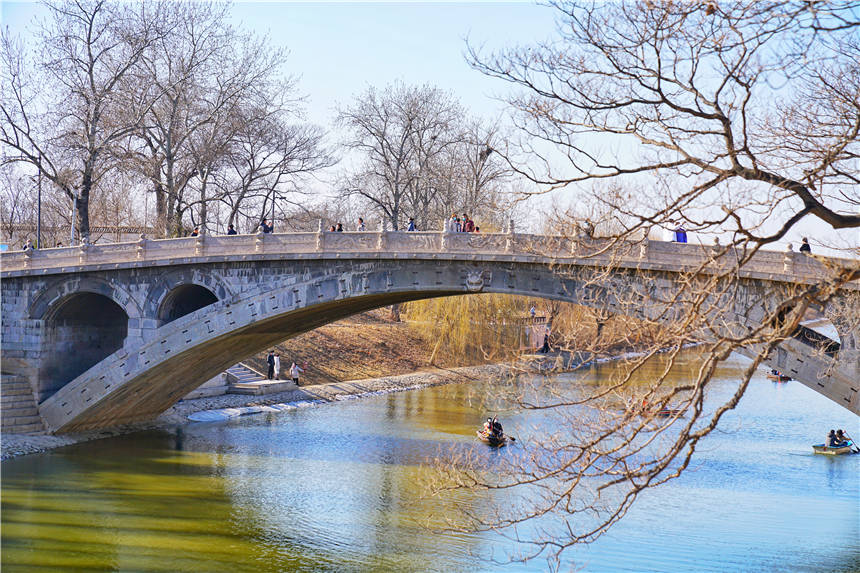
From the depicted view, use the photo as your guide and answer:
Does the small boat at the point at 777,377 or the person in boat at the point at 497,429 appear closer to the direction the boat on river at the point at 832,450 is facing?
the person in boat

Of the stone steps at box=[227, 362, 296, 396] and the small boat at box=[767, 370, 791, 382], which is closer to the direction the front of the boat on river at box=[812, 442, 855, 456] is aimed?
the stone steps

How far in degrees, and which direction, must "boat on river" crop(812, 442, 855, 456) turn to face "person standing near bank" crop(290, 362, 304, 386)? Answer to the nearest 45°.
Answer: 0° — it already faces them

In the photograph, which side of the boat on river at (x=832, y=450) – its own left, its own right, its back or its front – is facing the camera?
left
